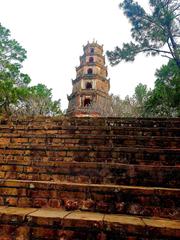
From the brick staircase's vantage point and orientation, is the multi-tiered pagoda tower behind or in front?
behind

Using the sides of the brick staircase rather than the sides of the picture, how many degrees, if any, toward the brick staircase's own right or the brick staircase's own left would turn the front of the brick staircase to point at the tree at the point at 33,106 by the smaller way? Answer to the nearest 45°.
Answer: approximately 180°

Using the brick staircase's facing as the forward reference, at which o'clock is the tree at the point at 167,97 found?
The tree is roughly at 7 o'clock from the brick staircase.

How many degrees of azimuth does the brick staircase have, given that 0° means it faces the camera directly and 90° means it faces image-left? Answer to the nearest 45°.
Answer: approximately 0°

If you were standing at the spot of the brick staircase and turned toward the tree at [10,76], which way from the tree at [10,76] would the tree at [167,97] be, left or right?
right

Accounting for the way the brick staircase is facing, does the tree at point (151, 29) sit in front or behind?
behind
